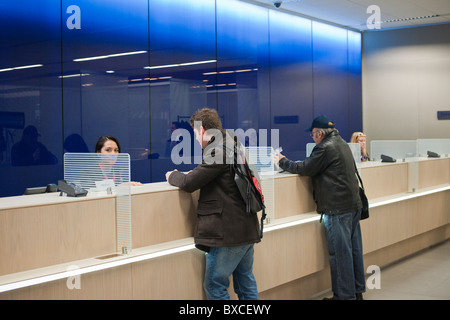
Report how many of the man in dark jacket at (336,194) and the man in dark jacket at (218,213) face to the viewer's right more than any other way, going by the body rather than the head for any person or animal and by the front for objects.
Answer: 0

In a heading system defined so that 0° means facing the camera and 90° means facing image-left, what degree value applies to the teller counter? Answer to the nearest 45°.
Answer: approximately 315°

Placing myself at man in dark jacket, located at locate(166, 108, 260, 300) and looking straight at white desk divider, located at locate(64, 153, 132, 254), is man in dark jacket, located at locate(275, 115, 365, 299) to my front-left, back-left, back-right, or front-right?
back-right

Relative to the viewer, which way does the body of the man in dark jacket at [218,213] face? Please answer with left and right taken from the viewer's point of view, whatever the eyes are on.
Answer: facing away from the viewer and to the left of the viewer

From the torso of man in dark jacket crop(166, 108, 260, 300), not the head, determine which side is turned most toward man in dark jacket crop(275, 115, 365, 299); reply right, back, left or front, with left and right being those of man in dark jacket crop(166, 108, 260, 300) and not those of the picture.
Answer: right

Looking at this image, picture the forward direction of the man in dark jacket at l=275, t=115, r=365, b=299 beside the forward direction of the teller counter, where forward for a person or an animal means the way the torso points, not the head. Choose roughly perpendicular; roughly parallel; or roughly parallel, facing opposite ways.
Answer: roughly parallel, facing opposite ways

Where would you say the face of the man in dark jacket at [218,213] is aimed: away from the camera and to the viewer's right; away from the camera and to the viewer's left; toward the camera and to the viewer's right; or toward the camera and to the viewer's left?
away from the camera and to the viewer's left

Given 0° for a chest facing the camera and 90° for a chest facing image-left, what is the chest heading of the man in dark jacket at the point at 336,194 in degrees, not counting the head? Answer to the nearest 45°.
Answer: approximately 135°

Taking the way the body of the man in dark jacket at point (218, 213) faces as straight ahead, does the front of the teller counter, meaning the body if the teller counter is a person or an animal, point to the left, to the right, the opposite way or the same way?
the opposite way

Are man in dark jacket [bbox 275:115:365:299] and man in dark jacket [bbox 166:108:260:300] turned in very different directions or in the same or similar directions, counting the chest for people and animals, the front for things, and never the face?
same or similar directions
